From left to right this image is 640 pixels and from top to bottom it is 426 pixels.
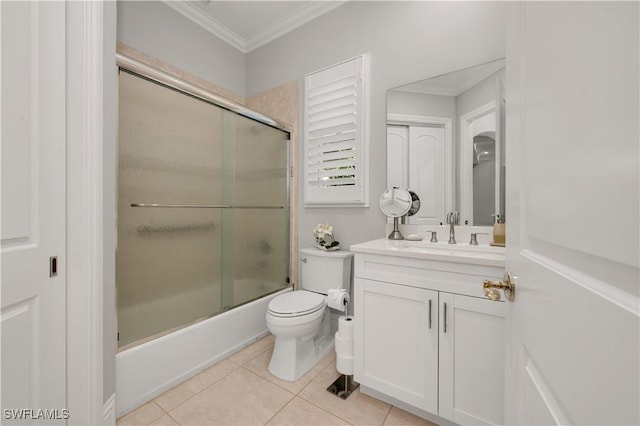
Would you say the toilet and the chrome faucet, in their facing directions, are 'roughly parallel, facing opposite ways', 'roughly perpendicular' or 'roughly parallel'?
roughly parallel

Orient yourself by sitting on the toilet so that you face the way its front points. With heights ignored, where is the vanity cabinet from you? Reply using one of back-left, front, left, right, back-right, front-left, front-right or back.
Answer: left

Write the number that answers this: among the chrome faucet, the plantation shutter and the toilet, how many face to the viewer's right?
0

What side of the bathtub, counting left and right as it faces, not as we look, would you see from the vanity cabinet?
front

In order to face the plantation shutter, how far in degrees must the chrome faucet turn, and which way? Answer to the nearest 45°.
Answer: approximately 90° to its right

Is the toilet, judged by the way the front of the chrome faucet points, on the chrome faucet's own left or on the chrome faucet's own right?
on the chrome faucet's own right

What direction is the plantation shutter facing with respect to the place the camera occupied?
facing the viewer and to the left of the viewer

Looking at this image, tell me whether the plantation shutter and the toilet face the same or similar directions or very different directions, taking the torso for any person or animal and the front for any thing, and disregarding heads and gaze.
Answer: same or similar directions

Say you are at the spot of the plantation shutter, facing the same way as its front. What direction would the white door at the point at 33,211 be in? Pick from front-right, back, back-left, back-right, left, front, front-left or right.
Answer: front

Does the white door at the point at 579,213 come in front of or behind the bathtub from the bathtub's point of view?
in front

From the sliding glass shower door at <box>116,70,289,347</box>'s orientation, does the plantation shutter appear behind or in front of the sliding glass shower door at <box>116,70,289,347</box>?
in front

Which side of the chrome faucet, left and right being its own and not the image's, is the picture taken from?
front

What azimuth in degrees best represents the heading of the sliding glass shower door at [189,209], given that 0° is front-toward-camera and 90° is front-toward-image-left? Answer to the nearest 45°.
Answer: approximately 315°

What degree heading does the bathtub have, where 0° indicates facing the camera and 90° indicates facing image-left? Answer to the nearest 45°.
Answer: approximately 315°

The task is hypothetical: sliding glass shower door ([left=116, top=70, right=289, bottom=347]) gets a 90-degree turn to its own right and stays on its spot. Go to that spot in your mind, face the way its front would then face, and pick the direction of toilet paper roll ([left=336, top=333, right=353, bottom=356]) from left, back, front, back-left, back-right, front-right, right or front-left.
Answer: left

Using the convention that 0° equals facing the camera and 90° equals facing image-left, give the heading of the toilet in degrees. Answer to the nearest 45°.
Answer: approximately 45°

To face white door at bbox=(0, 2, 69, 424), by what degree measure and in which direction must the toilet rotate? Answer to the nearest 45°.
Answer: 0° — it already faces it
